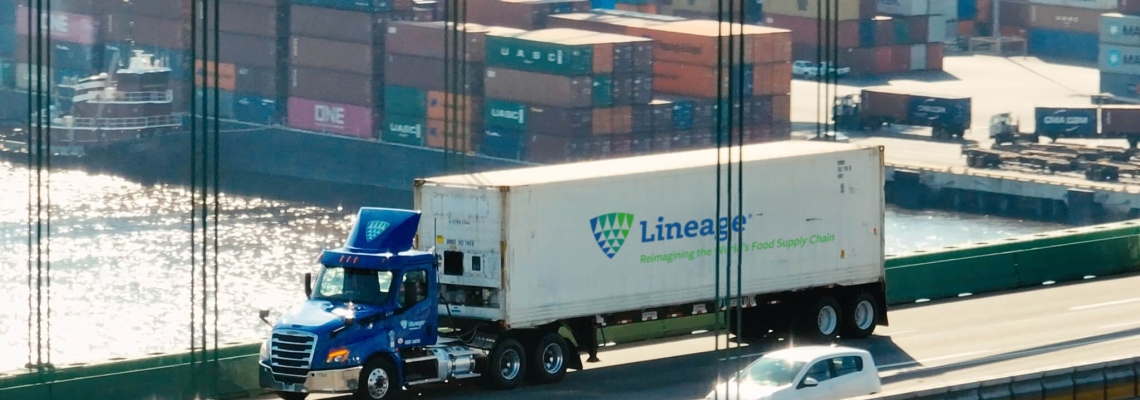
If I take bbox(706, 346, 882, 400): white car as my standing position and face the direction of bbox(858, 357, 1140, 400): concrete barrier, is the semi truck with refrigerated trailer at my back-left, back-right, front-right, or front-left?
back-left

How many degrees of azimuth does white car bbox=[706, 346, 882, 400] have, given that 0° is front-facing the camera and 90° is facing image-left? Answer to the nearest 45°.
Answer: approximately 45°

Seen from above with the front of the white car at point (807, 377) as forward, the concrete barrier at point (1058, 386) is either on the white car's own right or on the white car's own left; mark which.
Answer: on the white car's own left

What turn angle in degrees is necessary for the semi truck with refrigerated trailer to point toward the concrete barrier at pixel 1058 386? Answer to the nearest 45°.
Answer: approximately 90° to its left

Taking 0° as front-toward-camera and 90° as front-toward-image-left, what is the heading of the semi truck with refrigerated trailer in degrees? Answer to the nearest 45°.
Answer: approximately 45°

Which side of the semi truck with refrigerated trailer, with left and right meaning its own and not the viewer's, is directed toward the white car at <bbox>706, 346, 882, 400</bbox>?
left

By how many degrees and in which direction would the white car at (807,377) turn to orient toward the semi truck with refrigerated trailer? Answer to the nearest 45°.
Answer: approximately 90° to its right
